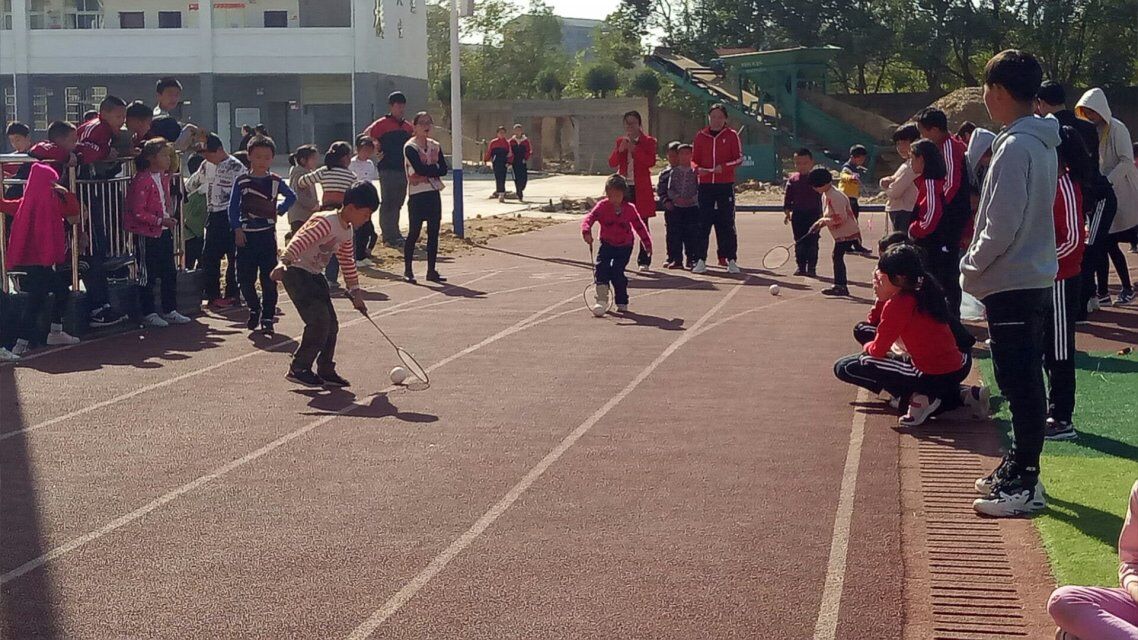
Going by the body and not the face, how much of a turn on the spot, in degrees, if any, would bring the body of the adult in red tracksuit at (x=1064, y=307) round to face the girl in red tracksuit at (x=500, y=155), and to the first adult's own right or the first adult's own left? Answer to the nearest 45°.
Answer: approximately 45° to the first adult's own right

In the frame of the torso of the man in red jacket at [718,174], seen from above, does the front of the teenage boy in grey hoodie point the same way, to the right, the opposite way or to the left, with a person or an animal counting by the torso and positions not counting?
to the right

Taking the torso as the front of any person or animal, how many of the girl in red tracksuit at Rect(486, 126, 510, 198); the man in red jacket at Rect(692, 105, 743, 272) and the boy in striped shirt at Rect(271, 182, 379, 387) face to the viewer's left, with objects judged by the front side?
0

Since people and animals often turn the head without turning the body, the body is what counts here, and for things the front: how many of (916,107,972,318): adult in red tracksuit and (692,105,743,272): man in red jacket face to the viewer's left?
1

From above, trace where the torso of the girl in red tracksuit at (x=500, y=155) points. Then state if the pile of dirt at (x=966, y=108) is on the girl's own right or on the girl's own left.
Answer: on the girl's own left

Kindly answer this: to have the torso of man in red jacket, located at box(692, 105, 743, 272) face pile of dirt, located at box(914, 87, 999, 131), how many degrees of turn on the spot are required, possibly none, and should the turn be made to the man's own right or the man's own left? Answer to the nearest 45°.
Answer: approximately 180°

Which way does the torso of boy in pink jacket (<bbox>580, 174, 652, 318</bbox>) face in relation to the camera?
toward the camera

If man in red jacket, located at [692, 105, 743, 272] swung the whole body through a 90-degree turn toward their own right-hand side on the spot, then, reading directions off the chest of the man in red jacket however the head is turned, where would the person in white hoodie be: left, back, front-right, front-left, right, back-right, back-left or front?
back-left

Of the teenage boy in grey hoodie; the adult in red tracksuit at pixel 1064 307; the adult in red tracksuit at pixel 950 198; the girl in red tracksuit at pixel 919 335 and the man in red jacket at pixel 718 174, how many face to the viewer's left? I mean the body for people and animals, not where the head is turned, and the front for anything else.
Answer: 4

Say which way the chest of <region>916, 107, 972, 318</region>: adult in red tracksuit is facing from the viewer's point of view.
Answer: to the viewer's left

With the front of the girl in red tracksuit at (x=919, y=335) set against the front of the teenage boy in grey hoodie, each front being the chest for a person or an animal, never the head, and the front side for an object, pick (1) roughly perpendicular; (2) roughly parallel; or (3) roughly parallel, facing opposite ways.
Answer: roughly parallel

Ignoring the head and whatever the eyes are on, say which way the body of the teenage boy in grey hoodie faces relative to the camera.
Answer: to the viewer's left

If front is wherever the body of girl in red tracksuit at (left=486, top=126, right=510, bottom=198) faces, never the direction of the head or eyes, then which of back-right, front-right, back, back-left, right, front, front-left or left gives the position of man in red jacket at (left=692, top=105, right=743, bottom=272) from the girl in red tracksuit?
front

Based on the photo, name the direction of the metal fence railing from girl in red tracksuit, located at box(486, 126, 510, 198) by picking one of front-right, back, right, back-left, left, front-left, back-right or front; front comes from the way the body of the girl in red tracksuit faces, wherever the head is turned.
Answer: front

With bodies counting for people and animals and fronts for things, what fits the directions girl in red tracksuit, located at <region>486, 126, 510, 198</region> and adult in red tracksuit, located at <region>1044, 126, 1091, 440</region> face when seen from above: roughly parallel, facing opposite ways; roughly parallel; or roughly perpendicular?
roughly perpendicular

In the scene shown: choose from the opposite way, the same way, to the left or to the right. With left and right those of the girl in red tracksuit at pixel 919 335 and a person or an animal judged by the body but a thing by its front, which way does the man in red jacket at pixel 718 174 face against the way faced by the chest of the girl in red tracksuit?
to the left

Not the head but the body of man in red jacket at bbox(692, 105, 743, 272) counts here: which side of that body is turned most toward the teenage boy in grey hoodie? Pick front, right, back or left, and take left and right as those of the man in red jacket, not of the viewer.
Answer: front

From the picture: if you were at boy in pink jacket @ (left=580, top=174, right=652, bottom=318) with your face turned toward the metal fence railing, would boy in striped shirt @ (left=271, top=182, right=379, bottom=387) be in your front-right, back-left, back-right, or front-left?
front-left

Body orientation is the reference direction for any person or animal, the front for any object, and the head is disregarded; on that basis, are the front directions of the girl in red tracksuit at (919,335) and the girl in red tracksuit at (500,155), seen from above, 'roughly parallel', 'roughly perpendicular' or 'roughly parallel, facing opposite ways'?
roughly perpendicular
